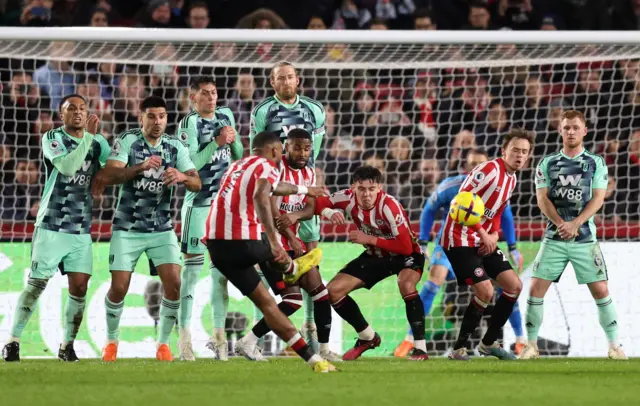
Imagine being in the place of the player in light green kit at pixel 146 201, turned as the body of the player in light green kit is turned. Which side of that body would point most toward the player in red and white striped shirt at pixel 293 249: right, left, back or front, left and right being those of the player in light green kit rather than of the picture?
left

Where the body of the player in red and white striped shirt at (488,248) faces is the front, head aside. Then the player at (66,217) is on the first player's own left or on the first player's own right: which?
on the first player's own right

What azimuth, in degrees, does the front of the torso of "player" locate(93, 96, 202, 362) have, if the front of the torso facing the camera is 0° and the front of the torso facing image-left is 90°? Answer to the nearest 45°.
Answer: approximately 0°

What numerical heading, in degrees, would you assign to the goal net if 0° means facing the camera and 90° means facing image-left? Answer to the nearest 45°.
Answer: approximately 0°

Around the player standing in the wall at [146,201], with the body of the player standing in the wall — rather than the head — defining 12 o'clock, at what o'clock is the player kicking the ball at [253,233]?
The player kicking the ball is roughly at 11 o'clock from the player standing in the wall.

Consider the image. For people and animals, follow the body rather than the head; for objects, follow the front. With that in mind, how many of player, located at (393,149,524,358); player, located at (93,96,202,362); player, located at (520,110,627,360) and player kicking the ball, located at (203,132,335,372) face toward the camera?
3

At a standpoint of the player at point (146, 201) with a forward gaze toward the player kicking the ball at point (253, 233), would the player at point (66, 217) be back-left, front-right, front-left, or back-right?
back-right

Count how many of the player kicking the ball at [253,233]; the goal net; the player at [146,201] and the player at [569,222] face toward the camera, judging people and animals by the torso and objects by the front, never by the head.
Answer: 3

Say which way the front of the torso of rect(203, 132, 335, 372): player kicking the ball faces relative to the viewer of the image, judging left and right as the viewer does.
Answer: facing away from the viewer and to the right of the viewer
